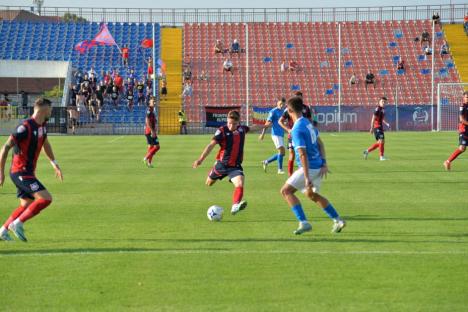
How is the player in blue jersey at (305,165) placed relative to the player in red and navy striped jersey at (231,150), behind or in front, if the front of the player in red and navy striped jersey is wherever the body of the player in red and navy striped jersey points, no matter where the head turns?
in front

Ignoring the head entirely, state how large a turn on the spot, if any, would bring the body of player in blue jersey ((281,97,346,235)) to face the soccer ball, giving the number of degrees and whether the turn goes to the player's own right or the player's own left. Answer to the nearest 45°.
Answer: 0° — they already face it

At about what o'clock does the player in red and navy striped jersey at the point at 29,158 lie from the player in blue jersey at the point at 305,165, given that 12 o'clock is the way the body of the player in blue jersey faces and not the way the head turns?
The player in red and navy striped jersey is roughly at 10 o'clock from the player in blue jersey.

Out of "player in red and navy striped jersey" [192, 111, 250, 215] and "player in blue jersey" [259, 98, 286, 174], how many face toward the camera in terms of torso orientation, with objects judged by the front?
1

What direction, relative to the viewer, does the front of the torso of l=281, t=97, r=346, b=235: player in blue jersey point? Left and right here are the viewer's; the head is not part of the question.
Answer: facing away from the viewer and to the left of the viewer

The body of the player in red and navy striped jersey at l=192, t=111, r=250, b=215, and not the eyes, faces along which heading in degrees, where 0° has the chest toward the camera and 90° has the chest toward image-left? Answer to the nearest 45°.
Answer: approximately 0°

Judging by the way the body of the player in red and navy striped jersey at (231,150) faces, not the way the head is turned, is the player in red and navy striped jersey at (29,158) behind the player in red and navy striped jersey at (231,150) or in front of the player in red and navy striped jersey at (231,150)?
in front

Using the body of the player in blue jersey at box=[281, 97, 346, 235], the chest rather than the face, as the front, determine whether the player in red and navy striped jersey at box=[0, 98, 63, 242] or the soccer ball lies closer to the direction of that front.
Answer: the soccer ball

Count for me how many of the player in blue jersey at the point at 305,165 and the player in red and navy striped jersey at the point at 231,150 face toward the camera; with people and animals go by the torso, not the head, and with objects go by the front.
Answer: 1
